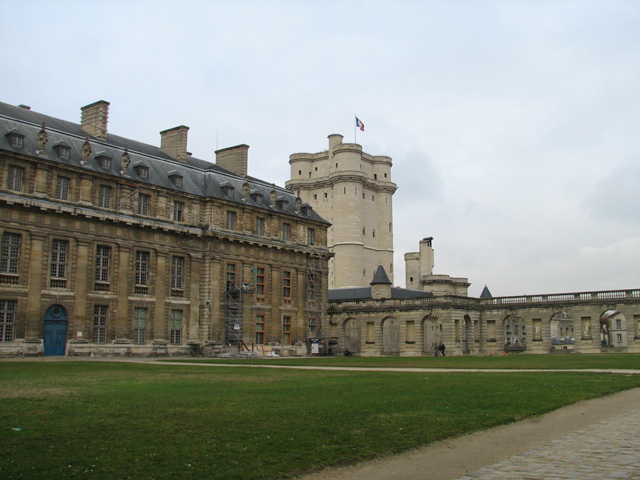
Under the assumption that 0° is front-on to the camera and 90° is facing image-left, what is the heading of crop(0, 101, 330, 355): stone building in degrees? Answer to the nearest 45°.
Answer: approximately 315°
